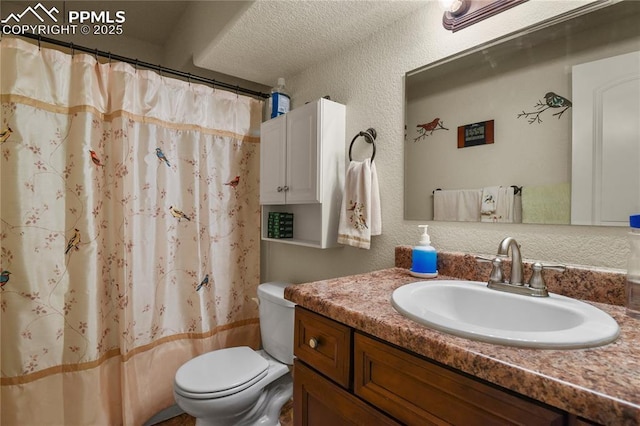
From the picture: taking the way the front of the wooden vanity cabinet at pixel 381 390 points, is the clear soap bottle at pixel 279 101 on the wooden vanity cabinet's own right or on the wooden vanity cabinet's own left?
on the wooden vanity cabinet's own right

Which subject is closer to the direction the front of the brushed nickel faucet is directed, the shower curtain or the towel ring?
the shower curtain

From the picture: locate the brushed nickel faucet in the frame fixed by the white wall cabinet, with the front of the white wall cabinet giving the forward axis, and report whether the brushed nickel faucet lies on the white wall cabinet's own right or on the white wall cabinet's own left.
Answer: on the white wall cabinet's own left

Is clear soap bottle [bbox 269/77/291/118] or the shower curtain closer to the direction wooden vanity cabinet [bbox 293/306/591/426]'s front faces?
the shower curtain

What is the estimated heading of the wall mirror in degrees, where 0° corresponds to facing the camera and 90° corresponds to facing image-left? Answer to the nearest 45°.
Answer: approximately 45°

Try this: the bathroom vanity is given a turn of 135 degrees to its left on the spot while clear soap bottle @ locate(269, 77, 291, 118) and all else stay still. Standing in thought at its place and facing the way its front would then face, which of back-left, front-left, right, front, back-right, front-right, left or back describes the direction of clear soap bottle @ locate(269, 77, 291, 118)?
back-left

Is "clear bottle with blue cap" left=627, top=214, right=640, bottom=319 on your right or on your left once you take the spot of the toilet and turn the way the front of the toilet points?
on your left

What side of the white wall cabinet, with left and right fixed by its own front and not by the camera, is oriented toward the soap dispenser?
left

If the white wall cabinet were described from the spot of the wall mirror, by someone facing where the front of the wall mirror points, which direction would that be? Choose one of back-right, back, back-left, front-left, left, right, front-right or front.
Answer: front-right

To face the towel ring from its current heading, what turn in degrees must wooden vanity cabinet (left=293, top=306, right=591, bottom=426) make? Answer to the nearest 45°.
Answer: approximately 135° to its right
